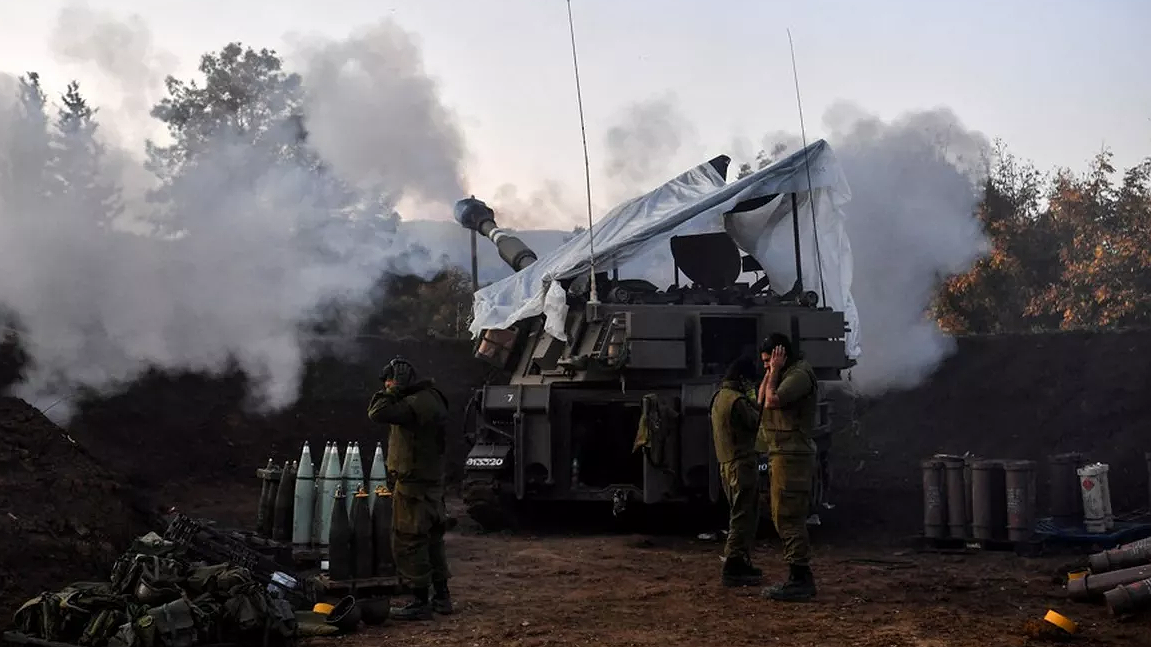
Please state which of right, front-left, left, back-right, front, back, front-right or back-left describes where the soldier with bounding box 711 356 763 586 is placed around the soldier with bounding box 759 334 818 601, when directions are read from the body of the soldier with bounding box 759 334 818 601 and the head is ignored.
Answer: front-right

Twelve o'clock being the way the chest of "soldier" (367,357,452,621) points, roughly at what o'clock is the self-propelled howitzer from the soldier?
The self-propelled howitzer is roughly at 4 o'clock from the soldier.

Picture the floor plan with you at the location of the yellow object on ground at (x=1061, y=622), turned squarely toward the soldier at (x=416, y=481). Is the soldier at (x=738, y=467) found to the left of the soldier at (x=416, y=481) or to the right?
right

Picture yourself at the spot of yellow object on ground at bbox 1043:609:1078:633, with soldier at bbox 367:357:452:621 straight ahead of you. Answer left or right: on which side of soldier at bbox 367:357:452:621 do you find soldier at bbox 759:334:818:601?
right

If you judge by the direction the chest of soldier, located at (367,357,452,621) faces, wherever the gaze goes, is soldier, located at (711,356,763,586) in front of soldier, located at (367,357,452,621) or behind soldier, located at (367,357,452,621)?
behind

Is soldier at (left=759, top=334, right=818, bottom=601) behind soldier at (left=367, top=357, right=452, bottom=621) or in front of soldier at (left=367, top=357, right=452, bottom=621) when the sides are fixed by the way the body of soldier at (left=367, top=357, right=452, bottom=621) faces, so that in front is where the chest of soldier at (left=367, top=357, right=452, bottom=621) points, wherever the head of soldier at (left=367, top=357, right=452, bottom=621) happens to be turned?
behind

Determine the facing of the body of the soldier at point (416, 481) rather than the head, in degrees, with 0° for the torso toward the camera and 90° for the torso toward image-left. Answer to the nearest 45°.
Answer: approximately 90°
